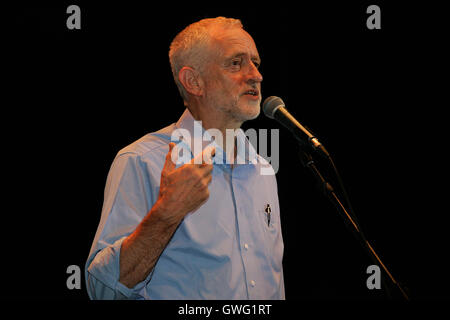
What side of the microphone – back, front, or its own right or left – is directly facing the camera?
left

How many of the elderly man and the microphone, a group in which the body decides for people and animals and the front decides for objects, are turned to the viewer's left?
1
